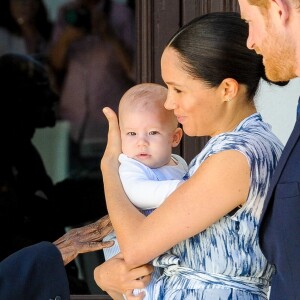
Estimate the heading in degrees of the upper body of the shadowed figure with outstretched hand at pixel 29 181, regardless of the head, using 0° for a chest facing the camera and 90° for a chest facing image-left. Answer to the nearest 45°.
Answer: approximately 270°
